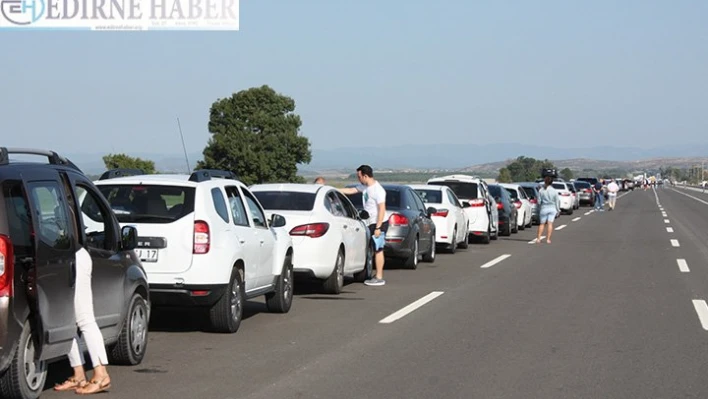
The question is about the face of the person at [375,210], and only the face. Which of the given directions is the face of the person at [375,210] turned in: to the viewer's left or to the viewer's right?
to the viewer's left

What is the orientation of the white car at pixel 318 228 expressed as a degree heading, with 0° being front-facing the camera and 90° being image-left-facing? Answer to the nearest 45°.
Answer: approximately 225°

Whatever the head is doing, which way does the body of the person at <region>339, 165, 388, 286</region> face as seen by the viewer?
to the viewer's left

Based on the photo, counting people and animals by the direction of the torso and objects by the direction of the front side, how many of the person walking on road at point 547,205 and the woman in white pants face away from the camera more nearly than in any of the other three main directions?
1
